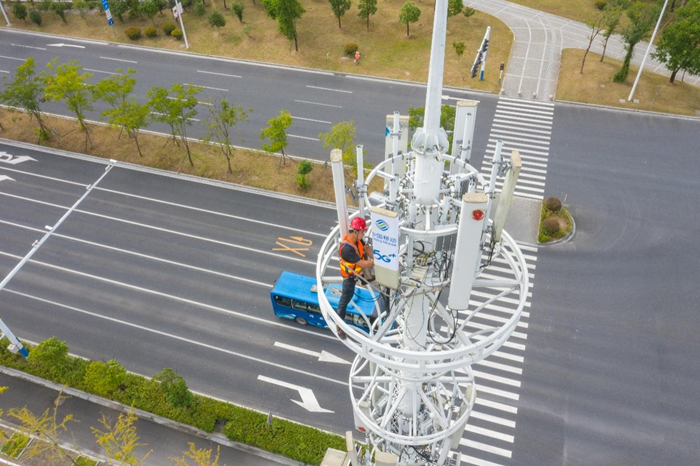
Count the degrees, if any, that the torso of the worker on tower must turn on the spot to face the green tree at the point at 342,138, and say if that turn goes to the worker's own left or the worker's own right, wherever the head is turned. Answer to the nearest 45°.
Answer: approximately 90° to the worker's own left

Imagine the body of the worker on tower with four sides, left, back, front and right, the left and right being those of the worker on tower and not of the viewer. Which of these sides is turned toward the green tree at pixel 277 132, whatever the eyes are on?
left

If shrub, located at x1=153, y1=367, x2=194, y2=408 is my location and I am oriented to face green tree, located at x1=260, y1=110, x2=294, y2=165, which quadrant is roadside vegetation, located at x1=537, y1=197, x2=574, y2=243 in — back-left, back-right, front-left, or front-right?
front-right

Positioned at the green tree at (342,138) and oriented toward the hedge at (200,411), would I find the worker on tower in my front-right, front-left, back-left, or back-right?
front-left

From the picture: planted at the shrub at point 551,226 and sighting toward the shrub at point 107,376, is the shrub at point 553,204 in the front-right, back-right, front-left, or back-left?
back-right

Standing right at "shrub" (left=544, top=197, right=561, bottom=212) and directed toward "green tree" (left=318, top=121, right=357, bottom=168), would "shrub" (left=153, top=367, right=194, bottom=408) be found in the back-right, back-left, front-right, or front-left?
front-left

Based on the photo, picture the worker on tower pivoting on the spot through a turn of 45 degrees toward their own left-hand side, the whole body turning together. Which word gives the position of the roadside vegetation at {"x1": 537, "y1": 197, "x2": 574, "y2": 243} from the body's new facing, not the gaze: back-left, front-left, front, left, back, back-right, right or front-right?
front

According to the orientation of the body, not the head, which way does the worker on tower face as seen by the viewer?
to the viewer's right

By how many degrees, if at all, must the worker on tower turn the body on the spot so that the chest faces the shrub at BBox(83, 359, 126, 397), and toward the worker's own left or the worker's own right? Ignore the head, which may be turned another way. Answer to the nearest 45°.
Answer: approximately 180°

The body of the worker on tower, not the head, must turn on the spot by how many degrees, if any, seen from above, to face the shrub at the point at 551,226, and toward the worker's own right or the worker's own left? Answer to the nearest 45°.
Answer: approximately 45° to the worker's own left
